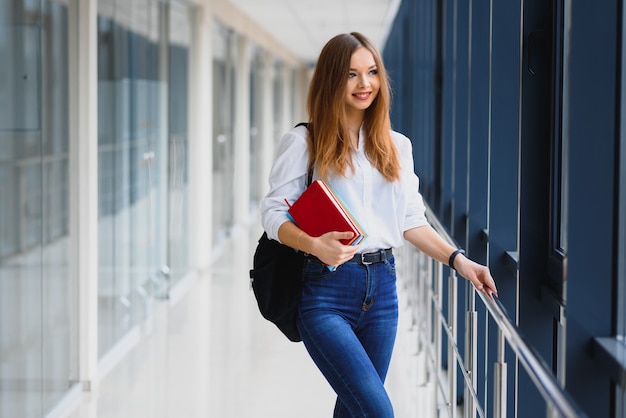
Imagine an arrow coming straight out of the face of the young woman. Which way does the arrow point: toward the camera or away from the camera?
toward the camera

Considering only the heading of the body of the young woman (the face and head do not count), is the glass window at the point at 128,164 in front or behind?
behind

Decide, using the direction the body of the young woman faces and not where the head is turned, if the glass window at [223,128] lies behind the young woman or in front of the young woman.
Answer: behind

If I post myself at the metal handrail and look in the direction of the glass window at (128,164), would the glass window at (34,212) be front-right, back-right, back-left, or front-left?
front-left

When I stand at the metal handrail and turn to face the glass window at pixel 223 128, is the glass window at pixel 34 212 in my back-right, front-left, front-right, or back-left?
front-left

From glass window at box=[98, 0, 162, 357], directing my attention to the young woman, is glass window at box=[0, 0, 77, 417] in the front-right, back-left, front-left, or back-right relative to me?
front-right
